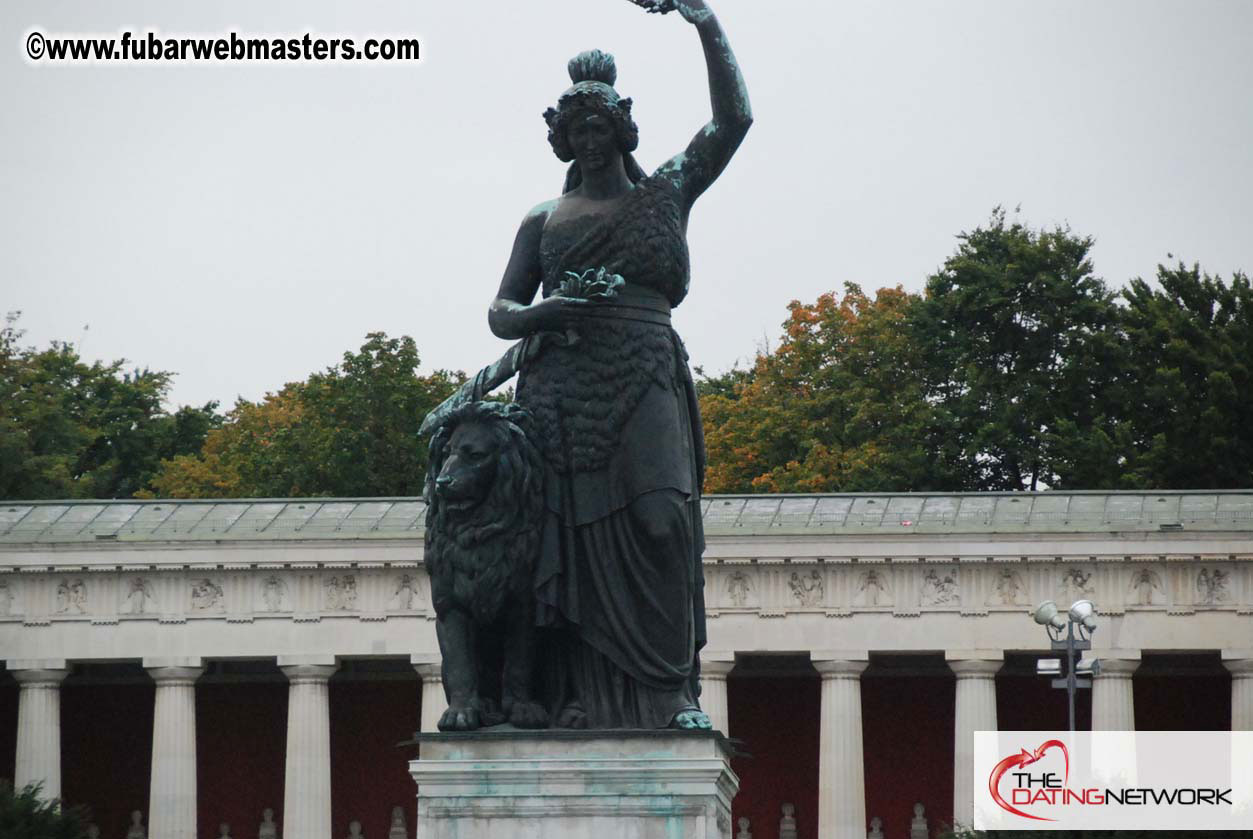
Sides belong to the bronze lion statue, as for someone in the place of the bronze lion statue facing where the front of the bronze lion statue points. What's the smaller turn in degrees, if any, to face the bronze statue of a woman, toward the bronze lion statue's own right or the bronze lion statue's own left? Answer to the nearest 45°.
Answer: approximately 90° to the bronze lion statue's own left

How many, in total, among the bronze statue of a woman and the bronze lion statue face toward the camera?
2

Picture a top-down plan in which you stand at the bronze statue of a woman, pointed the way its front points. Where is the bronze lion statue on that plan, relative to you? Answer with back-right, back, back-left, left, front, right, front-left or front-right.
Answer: right

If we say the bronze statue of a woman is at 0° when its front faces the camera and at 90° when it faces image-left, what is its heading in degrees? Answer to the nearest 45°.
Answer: approximately 0°
